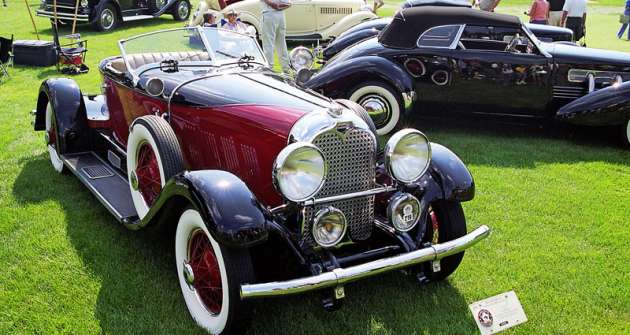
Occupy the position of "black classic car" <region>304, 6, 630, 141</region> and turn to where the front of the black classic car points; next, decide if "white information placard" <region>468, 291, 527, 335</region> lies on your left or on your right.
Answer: on your right

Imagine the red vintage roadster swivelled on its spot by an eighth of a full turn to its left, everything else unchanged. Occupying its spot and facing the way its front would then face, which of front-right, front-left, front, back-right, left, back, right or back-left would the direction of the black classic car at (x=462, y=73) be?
front-left

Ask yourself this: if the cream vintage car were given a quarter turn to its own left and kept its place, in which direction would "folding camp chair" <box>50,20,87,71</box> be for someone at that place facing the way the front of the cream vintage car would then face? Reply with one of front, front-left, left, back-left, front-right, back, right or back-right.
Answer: back-left

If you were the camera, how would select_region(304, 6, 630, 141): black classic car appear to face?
facing to the right of the viewer

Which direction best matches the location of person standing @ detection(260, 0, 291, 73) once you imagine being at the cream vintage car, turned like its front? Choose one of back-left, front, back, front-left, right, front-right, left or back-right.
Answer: right

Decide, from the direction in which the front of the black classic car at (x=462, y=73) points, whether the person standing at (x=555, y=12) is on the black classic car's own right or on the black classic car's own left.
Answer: on the black classic car's own left

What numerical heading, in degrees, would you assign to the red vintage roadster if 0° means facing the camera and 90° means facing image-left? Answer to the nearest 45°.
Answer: approximately 315°

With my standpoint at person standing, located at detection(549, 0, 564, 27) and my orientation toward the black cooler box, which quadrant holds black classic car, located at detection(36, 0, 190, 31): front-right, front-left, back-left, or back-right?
front-right

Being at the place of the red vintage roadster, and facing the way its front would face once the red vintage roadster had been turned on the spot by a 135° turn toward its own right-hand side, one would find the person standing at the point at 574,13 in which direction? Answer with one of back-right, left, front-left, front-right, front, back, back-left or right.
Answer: back-right

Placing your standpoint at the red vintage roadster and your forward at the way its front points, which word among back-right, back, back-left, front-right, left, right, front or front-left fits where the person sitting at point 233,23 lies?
back-left

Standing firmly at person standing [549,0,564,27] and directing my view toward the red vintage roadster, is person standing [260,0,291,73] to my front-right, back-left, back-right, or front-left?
front-right

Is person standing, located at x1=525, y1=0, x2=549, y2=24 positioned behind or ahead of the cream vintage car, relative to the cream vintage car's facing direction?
ahead

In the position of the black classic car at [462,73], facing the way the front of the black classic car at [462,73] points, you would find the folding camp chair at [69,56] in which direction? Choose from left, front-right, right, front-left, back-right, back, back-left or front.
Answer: back

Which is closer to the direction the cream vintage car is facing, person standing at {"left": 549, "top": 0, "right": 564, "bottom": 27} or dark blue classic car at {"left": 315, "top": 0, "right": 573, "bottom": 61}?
the person standing

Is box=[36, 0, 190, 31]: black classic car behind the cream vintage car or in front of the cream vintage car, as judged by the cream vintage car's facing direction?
behind

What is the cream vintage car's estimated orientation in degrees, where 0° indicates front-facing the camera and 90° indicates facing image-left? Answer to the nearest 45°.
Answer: approximately 270°

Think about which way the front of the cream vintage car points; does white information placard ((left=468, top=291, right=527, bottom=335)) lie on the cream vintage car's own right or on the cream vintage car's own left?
on the cream vintage car's own right
